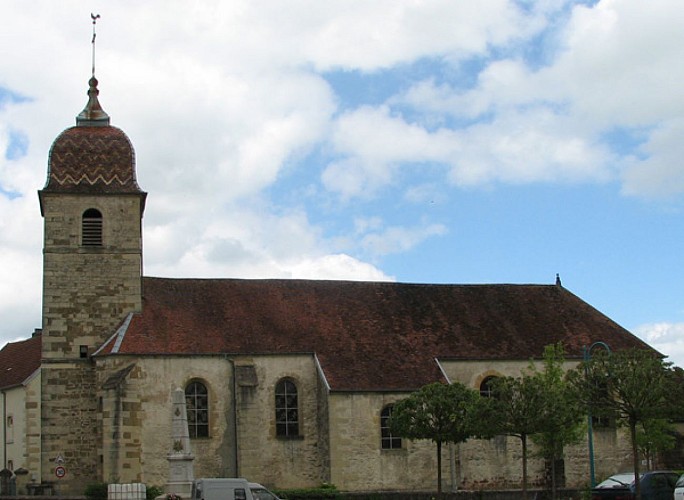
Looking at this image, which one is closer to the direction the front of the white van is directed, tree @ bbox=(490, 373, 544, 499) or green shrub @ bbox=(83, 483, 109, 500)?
the tree

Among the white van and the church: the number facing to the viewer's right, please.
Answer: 1

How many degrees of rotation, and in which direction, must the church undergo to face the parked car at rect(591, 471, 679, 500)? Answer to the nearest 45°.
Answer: approximately 135° to its left

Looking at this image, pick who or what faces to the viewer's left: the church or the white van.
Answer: the church

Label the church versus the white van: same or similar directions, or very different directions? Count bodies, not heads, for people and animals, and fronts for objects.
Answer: very different directions

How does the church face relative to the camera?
to the viewer's left

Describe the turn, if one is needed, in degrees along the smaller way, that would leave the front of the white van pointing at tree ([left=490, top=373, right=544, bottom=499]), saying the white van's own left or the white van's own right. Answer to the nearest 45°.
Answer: approximately 45° to the white van's own left

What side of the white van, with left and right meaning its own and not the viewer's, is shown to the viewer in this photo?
right

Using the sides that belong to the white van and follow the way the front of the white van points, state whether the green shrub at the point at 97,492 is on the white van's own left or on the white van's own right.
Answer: on the white van's own left

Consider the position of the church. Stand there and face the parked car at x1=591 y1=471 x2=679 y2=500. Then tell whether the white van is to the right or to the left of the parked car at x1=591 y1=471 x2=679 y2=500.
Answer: right
